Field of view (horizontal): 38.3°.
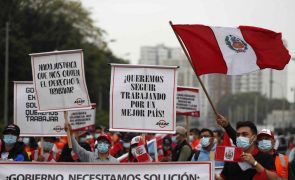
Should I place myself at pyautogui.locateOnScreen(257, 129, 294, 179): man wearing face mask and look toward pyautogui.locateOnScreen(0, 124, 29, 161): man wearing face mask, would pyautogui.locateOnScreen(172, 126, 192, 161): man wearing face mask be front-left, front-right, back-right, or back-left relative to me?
front-right

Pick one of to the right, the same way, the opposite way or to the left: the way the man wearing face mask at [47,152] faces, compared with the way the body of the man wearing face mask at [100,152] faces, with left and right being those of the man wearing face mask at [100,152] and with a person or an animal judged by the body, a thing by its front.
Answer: the same way

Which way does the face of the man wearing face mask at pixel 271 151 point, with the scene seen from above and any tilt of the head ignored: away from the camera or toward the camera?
toward the camera

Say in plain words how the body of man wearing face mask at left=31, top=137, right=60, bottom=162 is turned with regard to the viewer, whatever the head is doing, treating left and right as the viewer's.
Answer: facing the viewer

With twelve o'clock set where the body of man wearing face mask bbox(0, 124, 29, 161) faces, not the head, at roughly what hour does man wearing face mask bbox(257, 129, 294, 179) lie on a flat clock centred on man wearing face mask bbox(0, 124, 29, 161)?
man wearing face mask bbox(257, 129, 294, 179) is roughly at 10 o'clock from man wearing face mask bbox(0, 124, 29, 161).

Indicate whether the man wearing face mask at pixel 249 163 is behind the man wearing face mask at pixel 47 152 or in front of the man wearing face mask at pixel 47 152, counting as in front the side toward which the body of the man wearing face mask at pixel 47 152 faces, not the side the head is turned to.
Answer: in front

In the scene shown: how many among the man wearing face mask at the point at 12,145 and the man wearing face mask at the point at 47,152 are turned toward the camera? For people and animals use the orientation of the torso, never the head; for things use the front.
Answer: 2

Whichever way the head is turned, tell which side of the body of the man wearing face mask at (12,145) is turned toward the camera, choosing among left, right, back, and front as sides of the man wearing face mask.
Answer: front

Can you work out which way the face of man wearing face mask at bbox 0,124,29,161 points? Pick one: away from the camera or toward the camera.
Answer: toward the camera

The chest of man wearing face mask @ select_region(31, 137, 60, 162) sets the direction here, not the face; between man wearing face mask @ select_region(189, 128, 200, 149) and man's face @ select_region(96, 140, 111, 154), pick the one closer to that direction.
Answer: the man's face

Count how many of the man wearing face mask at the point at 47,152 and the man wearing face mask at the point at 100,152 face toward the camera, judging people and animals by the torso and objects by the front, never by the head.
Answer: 2
